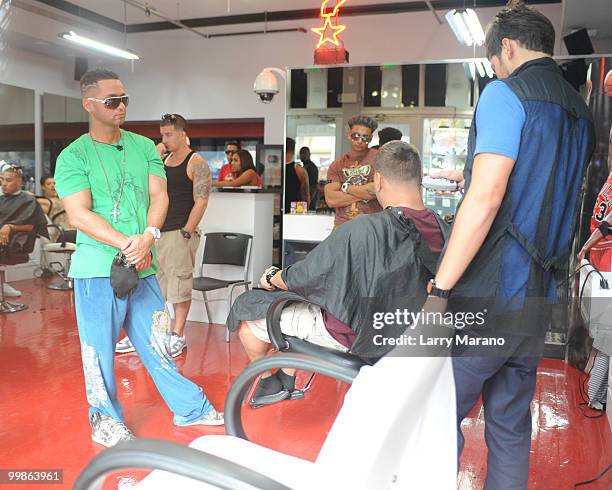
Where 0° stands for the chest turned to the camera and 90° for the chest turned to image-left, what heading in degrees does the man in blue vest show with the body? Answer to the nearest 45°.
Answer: approximately 135°

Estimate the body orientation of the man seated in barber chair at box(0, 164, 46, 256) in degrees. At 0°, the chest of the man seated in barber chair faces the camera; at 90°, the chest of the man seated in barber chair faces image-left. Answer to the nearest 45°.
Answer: approximately 45°

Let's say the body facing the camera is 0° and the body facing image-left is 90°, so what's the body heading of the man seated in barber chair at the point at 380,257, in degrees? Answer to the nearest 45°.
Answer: approximately 135°

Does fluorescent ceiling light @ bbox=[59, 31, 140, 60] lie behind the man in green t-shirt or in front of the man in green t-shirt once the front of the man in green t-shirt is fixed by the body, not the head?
behind

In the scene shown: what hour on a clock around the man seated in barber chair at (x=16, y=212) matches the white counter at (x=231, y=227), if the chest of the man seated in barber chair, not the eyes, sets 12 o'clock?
The white counter is roughly at 9 o'clock from the man seated in barber chair.

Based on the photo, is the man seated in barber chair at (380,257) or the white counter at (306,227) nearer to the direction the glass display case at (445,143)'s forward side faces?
the man seated in barber chair

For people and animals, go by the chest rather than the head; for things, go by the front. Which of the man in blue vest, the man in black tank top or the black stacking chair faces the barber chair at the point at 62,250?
the man in blue vest

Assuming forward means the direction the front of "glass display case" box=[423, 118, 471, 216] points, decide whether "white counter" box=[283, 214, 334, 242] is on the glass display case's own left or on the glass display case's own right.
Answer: on the glass display case's own right

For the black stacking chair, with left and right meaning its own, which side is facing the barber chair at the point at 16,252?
right

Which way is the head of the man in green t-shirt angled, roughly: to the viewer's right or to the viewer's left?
to the viewer's right

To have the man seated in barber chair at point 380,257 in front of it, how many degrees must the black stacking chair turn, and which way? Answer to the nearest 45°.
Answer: approximately 45° to its left

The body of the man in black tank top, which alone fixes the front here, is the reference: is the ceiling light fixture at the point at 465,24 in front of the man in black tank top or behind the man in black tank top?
behind

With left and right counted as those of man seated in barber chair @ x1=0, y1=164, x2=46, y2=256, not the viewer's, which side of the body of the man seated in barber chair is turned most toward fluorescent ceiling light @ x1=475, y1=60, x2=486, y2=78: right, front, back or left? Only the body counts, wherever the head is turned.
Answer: left

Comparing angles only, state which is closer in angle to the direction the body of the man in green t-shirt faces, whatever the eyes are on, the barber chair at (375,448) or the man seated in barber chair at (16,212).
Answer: the barber chair
